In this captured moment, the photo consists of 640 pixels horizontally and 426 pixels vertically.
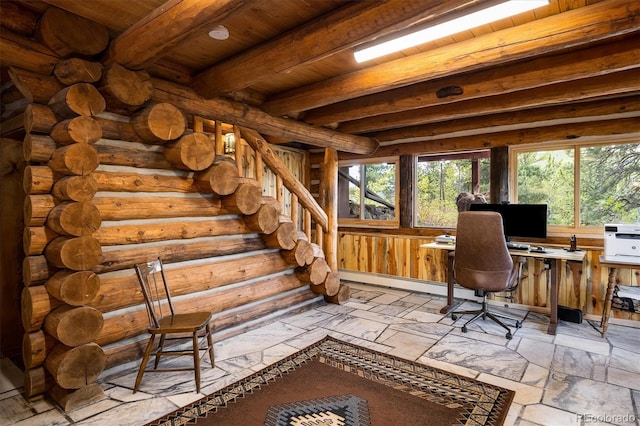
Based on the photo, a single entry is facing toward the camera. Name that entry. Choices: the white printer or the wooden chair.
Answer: the white printer

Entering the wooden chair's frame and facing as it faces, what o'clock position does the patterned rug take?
The patterned rug is roughly at 1 o'clock from the wooden chair.

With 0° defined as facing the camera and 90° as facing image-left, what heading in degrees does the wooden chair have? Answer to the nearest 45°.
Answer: approximately 270°

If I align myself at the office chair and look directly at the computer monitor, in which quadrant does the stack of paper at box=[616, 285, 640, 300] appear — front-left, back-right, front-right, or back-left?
front-right

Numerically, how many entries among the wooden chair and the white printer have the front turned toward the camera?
1

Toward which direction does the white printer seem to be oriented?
toward the camera

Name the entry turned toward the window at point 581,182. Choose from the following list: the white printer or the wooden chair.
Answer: the wooden chair

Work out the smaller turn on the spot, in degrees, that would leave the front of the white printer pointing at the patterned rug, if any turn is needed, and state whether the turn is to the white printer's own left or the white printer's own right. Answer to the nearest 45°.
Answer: approximately 45° to the white printer's own right

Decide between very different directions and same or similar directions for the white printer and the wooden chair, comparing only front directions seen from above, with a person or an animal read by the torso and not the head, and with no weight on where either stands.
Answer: very different directions

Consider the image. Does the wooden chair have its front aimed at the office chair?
yes

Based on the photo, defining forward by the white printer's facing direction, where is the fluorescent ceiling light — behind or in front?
in front

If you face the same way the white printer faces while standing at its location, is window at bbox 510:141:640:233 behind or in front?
behind

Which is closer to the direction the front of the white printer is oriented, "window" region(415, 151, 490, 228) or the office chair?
the office chair
